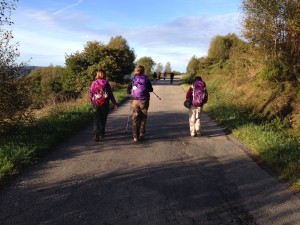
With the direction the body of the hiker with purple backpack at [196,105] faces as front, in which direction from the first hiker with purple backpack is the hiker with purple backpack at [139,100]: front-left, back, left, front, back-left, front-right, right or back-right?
back-left

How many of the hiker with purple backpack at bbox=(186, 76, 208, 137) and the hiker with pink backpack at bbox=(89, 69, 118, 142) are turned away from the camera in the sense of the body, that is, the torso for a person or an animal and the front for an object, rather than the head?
2

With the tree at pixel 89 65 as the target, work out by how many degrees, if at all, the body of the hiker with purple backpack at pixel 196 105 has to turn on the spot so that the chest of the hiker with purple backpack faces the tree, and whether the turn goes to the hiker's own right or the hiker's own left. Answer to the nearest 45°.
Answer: approximately 45° to the hiker's own left

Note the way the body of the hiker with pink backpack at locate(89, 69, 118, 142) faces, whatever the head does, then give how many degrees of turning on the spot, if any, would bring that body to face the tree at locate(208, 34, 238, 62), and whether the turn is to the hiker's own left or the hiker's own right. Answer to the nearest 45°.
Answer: approximately 45° to the hiker's own right

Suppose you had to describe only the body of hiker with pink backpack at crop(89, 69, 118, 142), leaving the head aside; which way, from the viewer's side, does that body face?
away from the camera

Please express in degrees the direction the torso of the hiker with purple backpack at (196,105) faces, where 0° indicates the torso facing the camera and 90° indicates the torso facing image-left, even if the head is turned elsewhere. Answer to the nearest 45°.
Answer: approximately 180°

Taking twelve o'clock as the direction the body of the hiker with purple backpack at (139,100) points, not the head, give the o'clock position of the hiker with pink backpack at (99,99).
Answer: The hiker with pink backpack is roughly at 9 o'clock from the hiker with purple backpack.

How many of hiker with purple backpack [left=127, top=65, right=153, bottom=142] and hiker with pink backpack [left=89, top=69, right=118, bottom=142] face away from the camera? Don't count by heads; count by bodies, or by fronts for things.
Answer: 2

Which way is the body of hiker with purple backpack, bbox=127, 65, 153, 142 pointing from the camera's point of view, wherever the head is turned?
away from the camera
